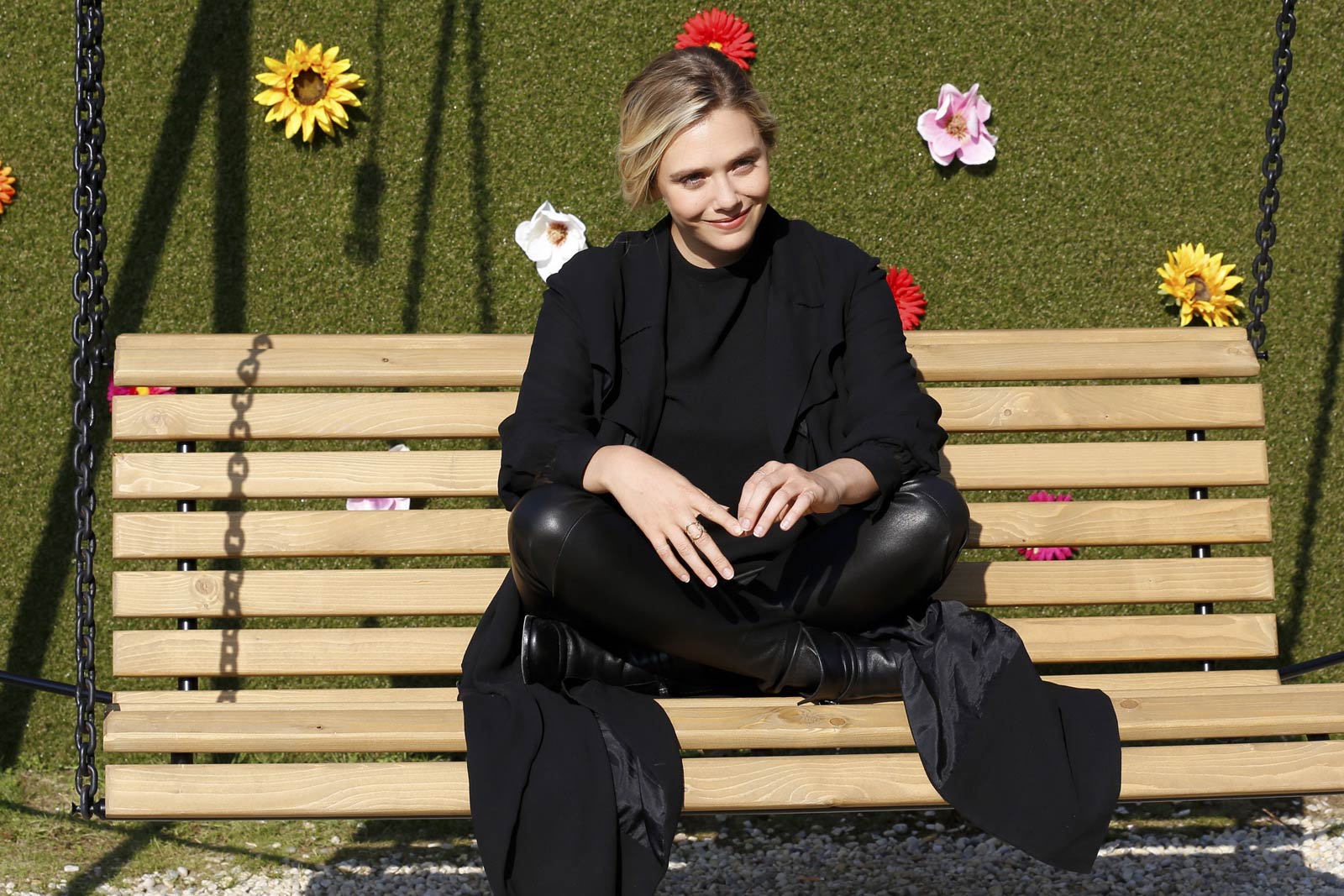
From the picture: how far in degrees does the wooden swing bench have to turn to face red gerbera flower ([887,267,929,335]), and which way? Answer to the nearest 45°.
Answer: approximately 135° to its left

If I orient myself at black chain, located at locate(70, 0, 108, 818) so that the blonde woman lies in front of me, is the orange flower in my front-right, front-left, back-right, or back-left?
back-left

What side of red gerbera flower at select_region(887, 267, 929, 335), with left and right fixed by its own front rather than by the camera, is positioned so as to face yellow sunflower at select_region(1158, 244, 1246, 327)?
left

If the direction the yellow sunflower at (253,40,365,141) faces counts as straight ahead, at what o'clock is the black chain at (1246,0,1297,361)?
The black chain is roughly at 10 o'clock from the yellow sunflower.

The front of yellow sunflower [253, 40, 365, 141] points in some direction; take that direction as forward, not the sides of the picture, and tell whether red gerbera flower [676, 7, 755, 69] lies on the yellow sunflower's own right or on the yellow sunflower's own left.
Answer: on the yellow sunflower's own left

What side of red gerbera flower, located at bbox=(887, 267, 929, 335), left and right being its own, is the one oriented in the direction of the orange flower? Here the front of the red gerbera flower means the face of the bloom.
right
